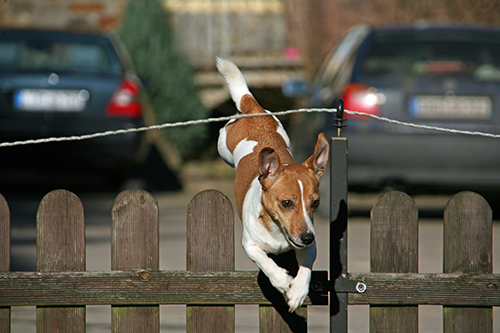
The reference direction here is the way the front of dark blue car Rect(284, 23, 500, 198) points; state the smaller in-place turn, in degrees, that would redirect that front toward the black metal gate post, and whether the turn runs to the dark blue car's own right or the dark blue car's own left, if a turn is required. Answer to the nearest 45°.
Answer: approximately 180°

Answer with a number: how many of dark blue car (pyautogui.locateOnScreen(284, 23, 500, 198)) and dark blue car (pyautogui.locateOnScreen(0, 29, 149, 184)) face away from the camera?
2

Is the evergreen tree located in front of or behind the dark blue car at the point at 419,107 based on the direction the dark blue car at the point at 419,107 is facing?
in front

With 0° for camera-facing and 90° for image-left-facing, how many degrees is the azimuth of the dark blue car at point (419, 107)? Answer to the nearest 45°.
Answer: approximately 180°

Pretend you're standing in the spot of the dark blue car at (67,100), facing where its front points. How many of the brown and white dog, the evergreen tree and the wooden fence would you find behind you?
2

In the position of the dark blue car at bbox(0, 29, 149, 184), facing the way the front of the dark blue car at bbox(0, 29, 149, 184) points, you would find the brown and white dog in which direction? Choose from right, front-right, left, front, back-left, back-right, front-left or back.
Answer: back

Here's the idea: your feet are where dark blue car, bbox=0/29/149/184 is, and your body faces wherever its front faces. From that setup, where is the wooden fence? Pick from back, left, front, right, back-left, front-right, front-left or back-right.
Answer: back

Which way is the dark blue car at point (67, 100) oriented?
away from the camera

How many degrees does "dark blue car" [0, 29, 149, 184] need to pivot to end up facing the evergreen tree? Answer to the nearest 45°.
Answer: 0° — it already faces it
